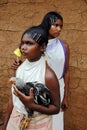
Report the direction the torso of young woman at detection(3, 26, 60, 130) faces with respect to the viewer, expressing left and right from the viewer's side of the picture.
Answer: facing the viewer and to the left of the viewer

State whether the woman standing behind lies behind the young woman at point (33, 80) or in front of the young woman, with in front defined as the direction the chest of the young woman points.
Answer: behind
